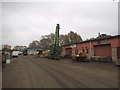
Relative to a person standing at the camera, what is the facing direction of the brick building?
facing the viewer and to the left of the viewer
